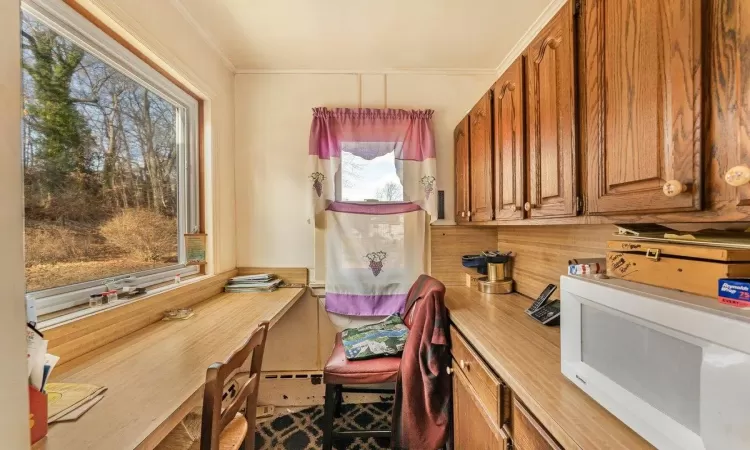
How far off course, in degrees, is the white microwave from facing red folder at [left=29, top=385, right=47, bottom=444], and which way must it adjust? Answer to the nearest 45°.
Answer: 0° — it already faces it

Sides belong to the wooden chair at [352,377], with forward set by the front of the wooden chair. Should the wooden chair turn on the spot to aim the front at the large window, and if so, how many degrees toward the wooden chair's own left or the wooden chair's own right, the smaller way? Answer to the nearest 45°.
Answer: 0° — it already faces it

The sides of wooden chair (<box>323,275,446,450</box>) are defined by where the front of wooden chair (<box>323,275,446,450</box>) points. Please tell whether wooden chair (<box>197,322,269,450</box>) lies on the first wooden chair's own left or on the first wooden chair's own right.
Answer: on the first wooden chair's own left

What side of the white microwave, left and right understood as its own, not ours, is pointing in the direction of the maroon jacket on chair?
right

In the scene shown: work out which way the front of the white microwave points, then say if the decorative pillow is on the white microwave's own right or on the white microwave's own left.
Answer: on the white microwave's own right

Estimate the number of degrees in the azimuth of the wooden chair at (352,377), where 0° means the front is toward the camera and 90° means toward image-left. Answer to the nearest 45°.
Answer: approximately 90°

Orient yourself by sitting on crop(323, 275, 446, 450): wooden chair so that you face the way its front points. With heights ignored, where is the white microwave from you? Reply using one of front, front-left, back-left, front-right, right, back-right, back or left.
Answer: back-left

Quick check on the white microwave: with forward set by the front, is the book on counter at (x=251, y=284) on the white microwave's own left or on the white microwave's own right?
on the white microwave's own right
